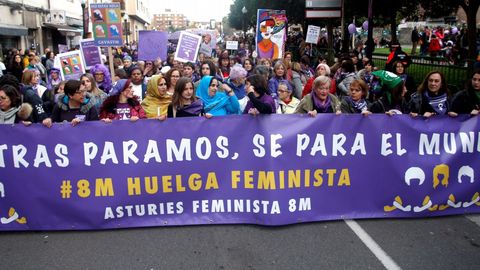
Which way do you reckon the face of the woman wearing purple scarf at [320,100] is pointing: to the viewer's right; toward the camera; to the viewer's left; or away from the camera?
toward the camera

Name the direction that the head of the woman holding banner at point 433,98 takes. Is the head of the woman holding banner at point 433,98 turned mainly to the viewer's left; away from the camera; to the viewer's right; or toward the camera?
toward the camera

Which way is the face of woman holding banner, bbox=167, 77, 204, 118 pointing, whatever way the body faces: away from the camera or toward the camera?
toward the camera

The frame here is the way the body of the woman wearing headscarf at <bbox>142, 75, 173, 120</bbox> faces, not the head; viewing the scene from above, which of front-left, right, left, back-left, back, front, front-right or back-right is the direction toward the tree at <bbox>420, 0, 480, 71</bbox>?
left

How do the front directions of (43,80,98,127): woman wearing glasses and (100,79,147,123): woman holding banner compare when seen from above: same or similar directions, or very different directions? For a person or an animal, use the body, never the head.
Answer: same or similar directions

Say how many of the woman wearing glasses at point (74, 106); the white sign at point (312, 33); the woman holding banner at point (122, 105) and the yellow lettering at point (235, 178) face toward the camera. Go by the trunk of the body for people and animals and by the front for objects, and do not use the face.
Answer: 4

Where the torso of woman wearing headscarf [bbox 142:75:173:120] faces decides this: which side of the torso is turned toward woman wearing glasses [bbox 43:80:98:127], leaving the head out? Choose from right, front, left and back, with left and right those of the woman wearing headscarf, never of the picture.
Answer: right

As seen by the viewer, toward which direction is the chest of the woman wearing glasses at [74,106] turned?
toward the camera

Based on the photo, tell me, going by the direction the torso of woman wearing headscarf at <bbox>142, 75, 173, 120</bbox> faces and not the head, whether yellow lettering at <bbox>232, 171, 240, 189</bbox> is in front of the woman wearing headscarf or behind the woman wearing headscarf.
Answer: in front

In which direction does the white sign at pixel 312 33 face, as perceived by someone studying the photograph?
facing the viewer

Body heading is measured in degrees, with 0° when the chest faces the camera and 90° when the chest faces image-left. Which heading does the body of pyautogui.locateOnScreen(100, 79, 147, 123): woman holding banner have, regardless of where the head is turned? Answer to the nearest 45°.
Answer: approximately 0°

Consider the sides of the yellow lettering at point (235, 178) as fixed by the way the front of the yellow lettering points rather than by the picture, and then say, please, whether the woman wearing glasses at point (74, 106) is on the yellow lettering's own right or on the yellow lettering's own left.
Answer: on the yellow lettering's own right

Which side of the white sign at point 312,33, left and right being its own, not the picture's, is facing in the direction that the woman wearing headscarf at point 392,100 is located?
front

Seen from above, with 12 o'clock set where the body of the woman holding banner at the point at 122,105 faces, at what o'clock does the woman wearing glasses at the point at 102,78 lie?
The woman wearing glasses is roughly at 6 o'clock from the woman holding banner.

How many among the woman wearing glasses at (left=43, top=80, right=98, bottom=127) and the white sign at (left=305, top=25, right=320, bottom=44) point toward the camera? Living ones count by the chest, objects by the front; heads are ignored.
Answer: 2

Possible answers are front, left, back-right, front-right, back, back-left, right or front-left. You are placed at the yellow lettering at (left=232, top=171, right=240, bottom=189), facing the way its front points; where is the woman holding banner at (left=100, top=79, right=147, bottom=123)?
back-right
